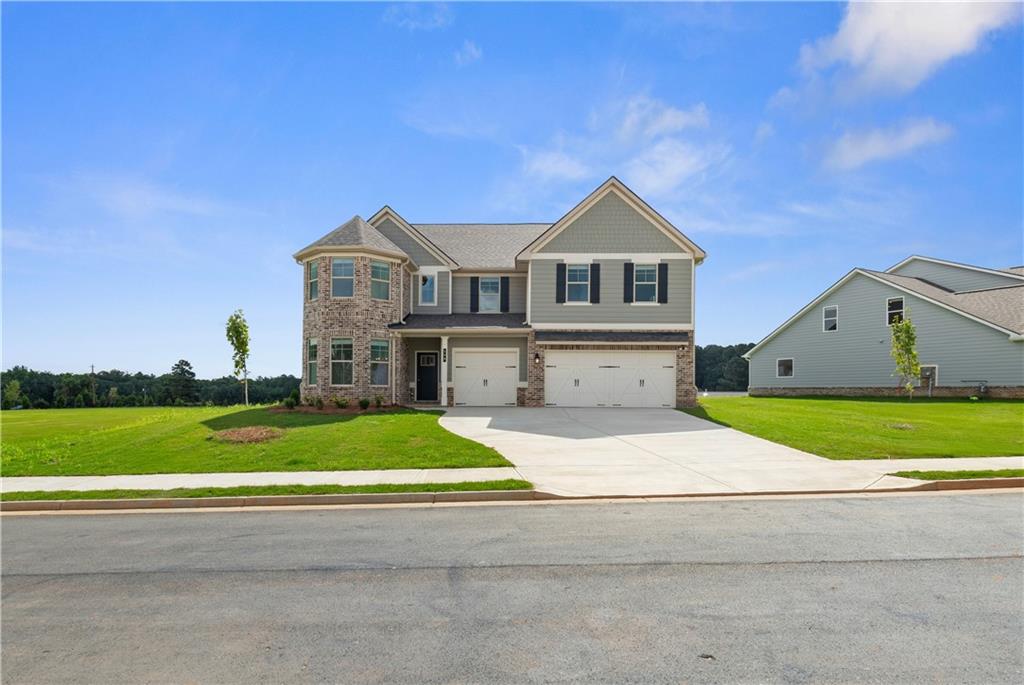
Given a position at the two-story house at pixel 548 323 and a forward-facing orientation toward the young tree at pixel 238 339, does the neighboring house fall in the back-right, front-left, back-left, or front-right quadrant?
back-right

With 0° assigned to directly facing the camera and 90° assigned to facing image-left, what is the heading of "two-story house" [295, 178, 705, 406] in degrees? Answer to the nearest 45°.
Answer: approximately 0°

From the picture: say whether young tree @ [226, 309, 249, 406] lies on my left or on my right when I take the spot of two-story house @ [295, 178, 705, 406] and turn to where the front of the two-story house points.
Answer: on my right

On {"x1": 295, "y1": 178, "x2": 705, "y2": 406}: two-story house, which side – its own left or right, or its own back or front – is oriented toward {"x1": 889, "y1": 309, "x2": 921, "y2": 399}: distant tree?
left
